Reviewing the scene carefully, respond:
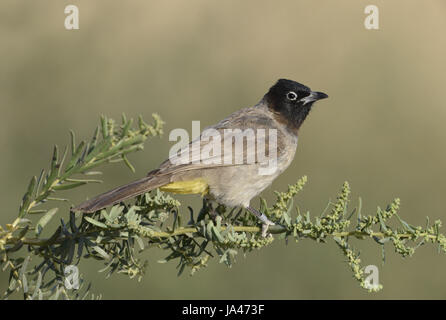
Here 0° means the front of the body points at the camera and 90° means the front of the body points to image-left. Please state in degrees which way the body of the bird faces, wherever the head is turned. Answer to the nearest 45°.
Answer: approximately 270°
